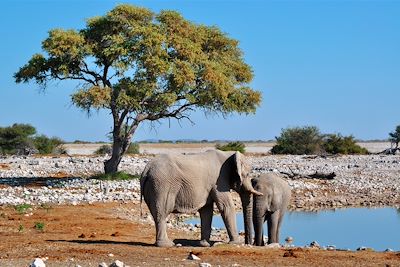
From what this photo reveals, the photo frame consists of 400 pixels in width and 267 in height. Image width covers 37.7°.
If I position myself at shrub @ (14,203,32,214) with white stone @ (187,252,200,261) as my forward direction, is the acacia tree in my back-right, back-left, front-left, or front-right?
back-left

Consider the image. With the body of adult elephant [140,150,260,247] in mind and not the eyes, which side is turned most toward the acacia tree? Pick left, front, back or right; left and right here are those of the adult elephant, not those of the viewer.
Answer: left

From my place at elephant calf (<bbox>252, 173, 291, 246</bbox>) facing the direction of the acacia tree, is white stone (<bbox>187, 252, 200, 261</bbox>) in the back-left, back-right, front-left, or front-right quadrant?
back-left

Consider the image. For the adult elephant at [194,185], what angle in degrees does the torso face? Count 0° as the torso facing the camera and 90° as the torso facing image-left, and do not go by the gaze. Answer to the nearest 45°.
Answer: approximately 270°

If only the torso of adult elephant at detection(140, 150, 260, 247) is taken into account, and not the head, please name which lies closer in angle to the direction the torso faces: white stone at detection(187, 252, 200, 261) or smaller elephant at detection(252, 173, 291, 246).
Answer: the smaller elephant

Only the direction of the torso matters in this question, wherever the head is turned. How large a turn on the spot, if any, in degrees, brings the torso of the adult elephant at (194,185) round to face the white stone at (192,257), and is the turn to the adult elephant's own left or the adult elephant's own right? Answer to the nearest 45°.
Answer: approximately 90° to the adult elephant's own right

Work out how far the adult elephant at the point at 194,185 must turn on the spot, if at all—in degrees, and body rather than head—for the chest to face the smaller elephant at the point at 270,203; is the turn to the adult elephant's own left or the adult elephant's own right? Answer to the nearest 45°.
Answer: approximately 45° to the adult elephant's own left

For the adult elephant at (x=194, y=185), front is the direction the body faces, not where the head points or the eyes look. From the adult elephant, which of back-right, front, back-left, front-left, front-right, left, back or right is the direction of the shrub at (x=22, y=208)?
back-left
